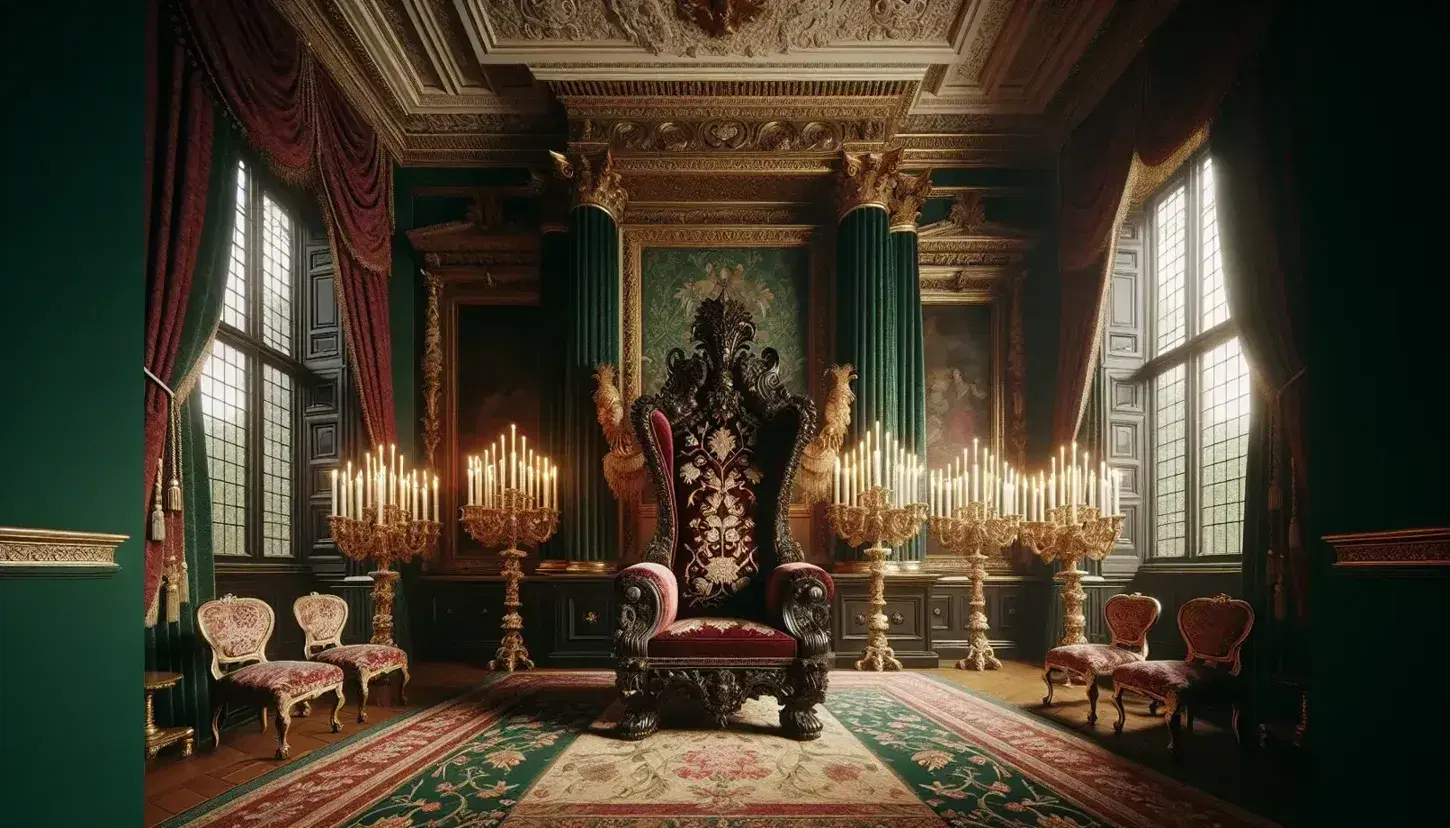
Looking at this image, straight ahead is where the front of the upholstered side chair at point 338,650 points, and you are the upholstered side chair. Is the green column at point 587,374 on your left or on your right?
on your left

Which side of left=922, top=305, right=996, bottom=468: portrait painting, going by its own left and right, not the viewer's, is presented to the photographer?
front

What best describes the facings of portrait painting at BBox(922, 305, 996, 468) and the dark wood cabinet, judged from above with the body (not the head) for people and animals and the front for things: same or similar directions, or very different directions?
same or similar directions

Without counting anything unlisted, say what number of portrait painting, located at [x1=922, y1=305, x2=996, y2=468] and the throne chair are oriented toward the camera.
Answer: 2

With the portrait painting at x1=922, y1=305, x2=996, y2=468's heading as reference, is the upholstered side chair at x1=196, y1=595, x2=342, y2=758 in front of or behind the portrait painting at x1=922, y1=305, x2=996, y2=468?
in front

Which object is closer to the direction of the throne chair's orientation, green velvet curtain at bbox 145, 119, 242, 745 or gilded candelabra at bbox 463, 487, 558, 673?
the green velvet curtain

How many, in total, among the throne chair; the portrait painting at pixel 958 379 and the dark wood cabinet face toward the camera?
3

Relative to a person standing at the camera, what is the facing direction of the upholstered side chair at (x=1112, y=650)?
facing the viewer and to the left of the viewer

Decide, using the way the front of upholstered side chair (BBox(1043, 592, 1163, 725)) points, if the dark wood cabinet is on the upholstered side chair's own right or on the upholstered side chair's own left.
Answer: on the upholstered side chair's own right

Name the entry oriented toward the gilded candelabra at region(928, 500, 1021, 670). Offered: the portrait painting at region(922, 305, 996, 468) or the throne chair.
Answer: the portrait painting

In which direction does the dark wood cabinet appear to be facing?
toward the camera

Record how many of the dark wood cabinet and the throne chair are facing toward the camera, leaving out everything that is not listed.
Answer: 2

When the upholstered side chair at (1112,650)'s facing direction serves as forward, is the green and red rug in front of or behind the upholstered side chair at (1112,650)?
in front
